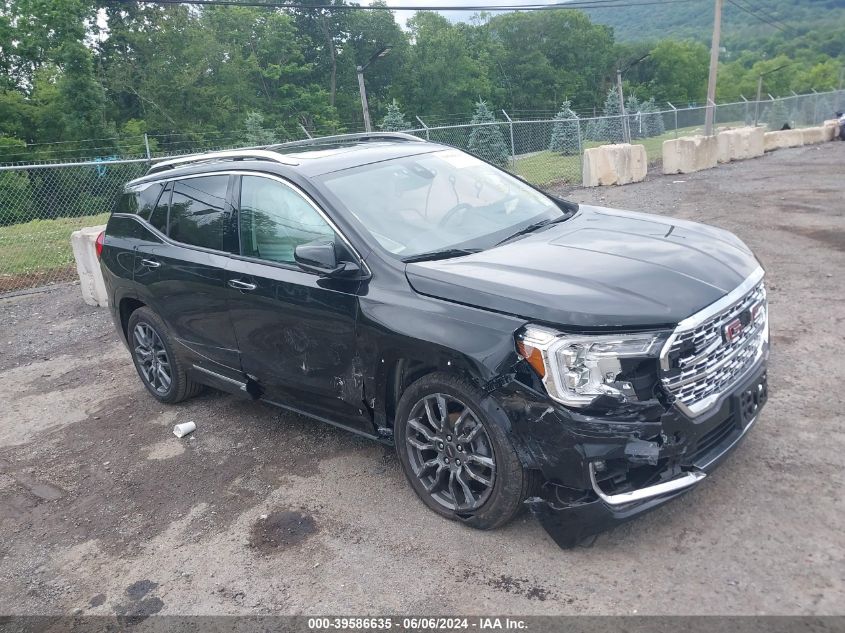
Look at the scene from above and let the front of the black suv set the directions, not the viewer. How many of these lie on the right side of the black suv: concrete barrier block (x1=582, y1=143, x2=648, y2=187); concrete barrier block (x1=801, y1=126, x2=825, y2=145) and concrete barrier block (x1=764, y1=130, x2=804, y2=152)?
0

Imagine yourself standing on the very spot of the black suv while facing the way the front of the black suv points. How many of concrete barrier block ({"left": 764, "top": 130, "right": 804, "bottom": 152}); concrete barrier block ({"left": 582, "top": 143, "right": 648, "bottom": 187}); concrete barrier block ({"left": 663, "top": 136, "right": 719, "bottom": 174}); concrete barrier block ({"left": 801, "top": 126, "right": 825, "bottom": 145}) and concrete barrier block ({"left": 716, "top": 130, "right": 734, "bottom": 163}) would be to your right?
0

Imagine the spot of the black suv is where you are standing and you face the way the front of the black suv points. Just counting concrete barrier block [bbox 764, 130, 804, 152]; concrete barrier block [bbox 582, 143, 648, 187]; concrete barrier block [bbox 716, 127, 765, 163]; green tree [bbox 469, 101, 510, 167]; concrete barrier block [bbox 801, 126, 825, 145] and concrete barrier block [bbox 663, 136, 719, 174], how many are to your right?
0

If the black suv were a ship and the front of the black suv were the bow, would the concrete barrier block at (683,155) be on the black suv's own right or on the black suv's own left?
on the black suv's own left

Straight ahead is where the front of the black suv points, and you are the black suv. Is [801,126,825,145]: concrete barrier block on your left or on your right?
on your left

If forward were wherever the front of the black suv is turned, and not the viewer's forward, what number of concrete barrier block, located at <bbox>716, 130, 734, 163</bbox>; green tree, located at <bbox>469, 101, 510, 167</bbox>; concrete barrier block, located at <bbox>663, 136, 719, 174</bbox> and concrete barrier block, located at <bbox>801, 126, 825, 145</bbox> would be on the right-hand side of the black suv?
0

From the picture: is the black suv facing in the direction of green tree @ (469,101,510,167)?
no

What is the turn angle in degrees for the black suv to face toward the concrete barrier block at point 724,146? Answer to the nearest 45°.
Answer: approximately 90° to its left

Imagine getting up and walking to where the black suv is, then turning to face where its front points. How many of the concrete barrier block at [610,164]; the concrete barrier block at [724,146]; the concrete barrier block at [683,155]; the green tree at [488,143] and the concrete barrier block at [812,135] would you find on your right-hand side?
0

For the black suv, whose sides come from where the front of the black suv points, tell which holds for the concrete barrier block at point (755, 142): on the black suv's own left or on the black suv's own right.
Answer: on the black suv's own left

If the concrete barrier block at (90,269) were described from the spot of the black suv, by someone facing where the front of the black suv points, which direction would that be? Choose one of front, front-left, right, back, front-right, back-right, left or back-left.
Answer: back

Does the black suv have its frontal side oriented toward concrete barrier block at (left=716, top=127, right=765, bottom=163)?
no

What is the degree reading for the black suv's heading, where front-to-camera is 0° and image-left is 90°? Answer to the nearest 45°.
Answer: approximately 315°

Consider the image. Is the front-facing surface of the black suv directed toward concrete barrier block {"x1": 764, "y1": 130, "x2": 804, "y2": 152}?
no

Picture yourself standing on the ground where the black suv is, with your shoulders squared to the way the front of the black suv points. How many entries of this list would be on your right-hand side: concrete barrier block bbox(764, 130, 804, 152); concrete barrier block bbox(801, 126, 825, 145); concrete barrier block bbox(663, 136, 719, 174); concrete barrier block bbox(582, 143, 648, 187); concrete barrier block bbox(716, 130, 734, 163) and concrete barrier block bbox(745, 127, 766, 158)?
0

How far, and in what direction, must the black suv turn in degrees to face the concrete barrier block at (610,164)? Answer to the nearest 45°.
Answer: approximately 135° to its left

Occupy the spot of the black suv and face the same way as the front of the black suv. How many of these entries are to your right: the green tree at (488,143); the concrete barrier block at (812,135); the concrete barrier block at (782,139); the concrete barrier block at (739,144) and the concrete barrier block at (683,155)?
0
